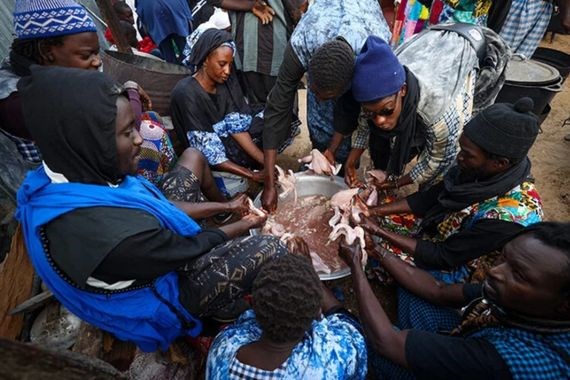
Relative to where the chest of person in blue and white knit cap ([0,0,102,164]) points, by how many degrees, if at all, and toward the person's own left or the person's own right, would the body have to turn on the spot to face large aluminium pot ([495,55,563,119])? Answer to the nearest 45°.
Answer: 0° — they already face it

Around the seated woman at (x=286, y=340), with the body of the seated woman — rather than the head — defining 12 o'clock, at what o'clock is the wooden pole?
The wooden pole is roughly at 11 o'clock from the seated woman.

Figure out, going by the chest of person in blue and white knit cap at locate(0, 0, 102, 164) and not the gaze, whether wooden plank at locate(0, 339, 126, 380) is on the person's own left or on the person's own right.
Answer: on the person's own right

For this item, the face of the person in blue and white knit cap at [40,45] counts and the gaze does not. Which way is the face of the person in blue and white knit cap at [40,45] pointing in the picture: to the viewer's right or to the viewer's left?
to the viewer's right

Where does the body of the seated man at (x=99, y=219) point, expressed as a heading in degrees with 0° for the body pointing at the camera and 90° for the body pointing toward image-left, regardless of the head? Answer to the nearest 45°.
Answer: approximately 270°

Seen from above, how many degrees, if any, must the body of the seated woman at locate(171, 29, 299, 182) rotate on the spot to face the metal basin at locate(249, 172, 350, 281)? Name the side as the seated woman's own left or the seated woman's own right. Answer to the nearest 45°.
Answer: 0° — they already face it

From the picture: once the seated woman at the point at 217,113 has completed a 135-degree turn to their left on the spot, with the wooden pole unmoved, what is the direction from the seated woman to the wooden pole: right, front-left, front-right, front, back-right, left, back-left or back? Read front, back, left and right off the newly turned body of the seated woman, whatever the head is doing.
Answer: front-left

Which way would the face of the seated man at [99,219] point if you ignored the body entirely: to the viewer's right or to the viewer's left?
to the viewer's right

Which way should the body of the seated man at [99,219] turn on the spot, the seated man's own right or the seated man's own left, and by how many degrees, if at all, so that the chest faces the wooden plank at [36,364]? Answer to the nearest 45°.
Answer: approximately 90° to the seated man's own right

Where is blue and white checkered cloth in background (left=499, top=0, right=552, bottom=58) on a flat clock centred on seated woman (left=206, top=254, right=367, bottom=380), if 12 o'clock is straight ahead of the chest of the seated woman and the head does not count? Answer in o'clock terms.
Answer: The blue and white checkered cloth in background is roughly at 1 o'clock from the seated woman.

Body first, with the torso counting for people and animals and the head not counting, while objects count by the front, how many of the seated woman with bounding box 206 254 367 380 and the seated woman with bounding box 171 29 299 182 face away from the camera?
1

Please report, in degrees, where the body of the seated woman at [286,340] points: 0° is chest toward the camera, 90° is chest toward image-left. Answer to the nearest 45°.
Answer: approximately 180°
